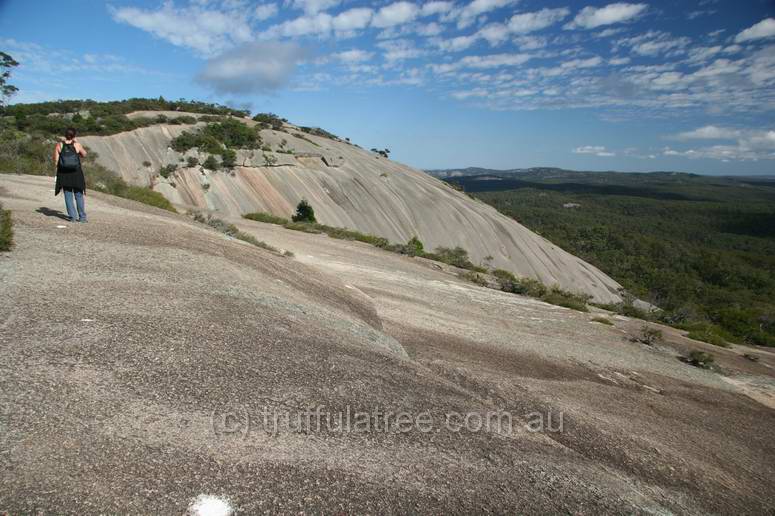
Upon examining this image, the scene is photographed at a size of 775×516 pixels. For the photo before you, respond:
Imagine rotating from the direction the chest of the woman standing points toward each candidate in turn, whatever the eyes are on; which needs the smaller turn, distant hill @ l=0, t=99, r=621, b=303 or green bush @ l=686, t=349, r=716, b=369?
the distant hill

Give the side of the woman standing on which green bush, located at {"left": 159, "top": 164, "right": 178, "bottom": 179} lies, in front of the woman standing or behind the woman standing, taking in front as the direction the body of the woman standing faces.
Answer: in front

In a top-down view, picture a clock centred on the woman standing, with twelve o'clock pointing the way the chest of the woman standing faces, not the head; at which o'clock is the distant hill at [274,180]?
The distant hill is roughly at 1 o'clock from the woman standing.

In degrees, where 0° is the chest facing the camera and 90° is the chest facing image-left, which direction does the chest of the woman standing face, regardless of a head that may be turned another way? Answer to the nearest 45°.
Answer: approximately 180°

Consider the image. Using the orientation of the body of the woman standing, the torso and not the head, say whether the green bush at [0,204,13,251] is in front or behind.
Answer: behind

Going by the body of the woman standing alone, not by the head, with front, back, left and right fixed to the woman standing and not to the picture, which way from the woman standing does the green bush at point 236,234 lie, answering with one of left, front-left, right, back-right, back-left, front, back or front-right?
front-right

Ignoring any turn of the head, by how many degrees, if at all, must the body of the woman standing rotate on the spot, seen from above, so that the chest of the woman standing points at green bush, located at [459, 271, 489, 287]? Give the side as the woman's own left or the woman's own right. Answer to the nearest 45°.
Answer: approximately 90° to the woman's own right

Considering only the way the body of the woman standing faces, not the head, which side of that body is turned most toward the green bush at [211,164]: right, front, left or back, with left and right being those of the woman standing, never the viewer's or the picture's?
front
